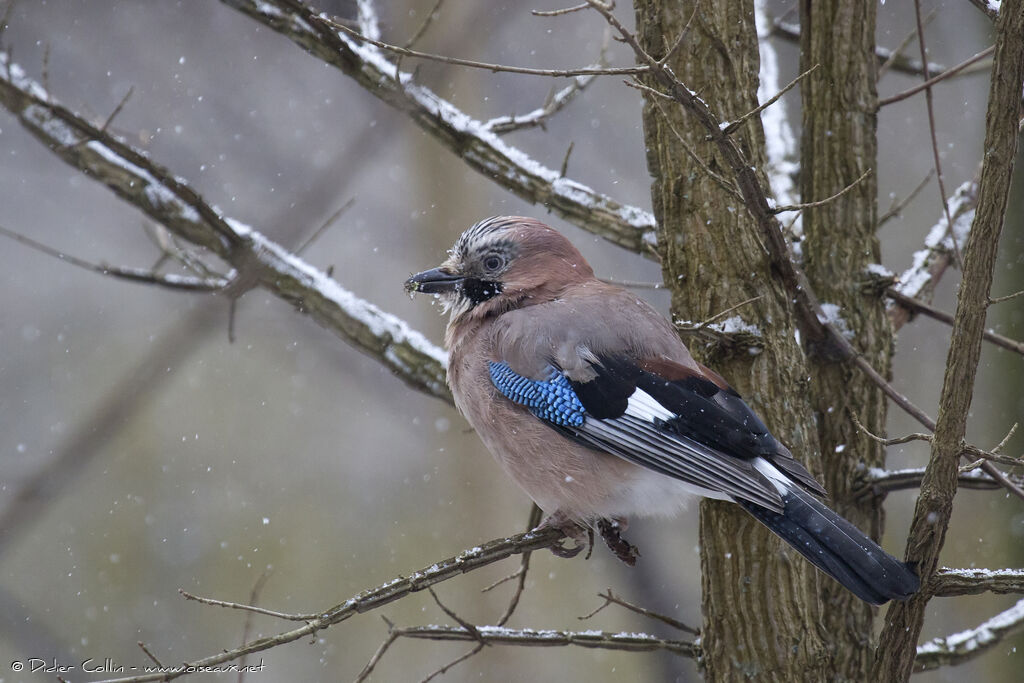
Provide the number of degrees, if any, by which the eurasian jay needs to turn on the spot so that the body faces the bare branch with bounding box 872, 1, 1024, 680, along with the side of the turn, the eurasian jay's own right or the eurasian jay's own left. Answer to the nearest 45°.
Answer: approximately 135° to the eurasian jay's own left

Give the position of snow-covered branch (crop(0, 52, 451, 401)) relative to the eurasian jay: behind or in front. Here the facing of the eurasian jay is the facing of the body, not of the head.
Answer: in front

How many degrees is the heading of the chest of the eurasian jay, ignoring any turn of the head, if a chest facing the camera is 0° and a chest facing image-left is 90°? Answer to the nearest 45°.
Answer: approximately 90°
